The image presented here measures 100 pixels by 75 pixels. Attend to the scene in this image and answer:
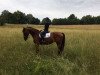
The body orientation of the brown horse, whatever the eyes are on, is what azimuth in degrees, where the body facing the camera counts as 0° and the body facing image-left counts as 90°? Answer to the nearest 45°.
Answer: approximately 90°
